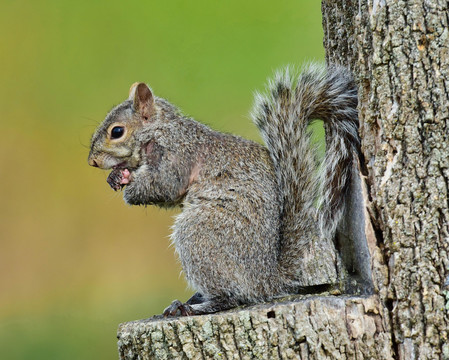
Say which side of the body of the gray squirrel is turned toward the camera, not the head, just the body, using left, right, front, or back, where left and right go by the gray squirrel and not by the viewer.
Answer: left
